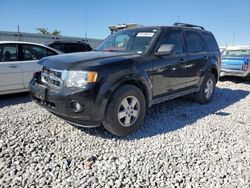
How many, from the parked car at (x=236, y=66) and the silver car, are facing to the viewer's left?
1

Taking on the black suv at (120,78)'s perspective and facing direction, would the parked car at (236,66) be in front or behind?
behind

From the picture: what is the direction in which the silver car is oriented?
to the viewer's left

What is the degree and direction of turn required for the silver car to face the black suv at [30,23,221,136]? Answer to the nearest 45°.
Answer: approximately 135° to its left

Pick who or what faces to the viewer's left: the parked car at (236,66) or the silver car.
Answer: the silver car
